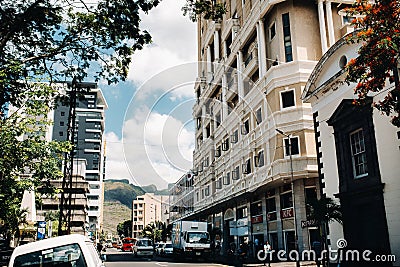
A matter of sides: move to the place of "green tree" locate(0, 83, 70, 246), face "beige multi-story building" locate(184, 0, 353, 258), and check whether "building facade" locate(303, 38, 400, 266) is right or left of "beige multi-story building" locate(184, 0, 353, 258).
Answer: right

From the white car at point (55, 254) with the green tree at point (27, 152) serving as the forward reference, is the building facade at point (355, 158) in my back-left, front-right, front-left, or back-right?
front-right

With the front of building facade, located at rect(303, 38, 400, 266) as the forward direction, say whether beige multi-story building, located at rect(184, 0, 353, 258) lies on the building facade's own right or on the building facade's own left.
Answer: on the building facade's own right

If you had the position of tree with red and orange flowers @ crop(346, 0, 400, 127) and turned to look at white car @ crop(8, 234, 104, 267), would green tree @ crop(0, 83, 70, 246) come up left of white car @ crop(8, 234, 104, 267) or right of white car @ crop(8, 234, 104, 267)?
right

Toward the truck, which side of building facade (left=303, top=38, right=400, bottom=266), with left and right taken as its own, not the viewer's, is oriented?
right

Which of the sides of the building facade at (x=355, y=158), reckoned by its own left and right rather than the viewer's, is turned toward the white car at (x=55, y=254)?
front

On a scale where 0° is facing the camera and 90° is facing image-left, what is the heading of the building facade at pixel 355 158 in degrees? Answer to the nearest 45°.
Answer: approximately 45°

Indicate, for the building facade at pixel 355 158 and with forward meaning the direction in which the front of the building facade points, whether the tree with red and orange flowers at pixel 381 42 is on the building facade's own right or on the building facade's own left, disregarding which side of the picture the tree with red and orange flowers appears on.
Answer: on the building facade's own left

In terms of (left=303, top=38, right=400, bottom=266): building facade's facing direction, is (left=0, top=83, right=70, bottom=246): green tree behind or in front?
in front

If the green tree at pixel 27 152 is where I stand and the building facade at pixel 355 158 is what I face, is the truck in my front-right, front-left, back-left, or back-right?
front-left
